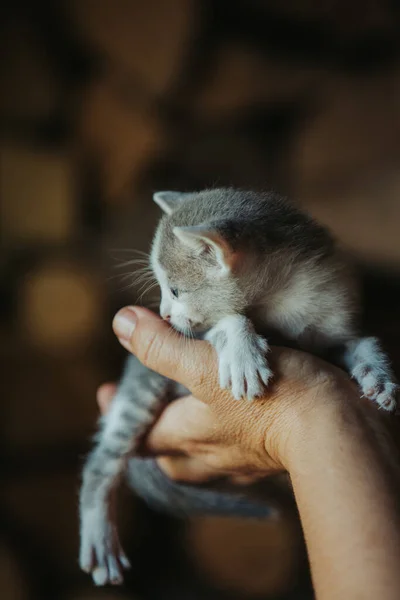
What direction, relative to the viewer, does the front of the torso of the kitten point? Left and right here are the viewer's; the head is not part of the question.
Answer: facing the viewer and to the left of the viewer
